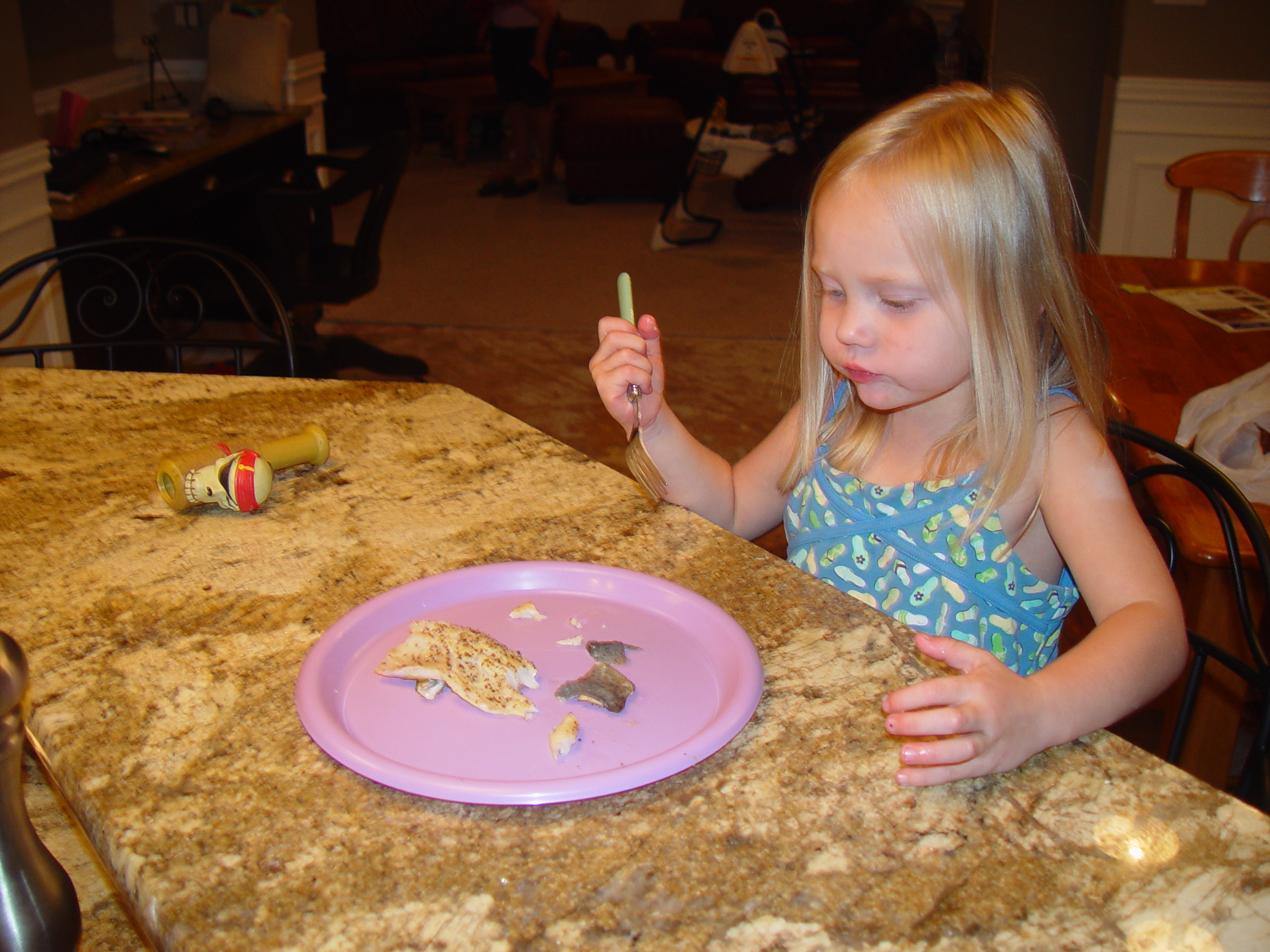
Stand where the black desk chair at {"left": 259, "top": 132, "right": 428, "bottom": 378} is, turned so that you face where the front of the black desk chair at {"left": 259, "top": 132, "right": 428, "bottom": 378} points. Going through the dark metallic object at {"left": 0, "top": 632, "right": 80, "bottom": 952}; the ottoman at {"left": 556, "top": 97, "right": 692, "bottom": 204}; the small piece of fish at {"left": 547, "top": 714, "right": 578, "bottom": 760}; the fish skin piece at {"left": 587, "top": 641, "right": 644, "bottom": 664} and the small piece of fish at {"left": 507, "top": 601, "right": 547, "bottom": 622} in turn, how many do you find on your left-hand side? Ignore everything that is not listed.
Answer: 4

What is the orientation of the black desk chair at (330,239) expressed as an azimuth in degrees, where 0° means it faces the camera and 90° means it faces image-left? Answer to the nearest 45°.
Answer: approximately 90°

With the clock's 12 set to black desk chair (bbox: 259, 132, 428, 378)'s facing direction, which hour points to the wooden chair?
The wooden chair is roughly at 7 o'clock from the black desk chair.

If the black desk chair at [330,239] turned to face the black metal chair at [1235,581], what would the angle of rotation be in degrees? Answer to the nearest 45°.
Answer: approximately 90° to its left

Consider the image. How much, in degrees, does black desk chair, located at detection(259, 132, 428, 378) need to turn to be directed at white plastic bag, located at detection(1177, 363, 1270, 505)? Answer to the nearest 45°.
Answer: approximately 135° to its left

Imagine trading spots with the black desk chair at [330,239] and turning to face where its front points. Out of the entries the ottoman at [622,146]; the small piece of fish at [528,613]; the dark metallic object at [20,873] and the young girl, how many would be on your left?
3

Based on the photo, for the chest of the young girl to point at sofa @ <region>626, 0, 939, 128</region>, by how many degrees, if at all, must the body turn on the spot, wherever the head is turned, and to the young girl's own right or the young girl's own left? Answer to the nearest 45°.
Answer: approximately 135° to the young girl's own right
